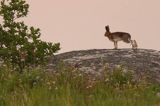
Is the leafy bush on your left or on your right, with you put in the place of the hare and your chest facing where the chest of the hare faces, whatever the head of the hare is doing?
on your left

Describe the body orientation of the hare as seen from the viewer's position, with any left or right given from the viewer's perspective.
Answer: facing to the left of the viewer
